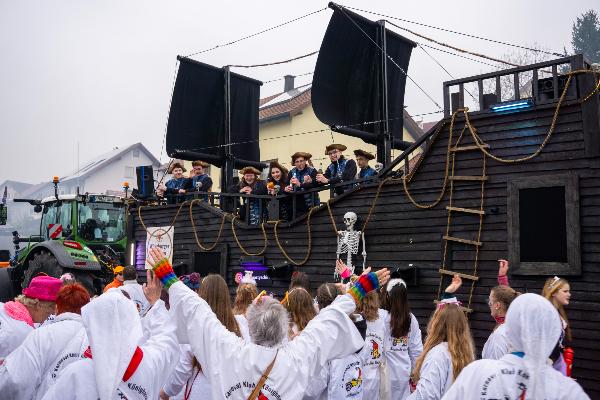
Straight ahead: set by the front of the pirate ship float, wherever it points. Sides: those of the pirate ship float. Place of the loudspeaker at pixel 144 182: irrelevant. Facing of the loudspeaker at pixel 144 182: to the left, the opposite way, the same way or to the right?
to the left

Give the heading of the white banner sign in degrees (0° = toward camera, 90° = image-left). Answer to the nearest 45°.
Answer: approximately 0°

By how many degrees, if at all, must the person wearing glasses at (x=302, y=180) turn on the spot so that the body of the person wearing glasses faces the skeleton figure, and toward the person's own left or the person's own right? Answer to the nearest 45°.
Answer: approximately 45° to the person's own left

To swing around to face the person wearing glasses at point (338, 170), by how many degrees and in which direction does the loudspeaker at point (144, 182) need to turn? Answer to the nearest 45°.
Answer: approximately 90° to its left

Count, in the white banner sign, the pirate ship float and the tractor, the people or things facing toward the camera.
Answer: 1

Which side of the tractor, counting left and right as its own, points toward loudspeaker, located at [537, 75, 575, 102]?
back

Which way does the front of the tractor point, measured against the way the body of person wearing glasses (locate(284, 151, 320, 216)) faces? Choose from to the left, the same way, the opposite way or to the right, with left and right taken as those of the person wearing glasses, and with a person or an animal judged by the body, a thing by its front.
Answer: to the right

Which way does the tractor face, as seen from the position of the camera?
facing away from the viewer and to the left of the viewer

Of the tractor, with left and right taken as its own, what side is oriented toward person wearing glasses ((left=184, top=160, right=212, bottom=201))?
back

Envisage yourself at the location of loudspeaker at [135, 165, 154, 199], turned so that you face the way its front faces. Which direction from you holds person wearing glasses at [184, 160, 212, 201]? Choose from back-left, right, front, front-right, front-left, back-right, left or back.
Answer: left

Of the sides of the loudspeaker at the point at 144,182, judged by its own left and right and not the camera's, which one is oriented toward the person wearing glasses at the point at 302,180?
left

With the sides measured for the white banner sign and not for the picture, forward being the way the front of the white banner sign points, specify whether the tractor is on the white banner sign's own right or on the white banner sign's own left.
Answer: on the white banner sign's own right
